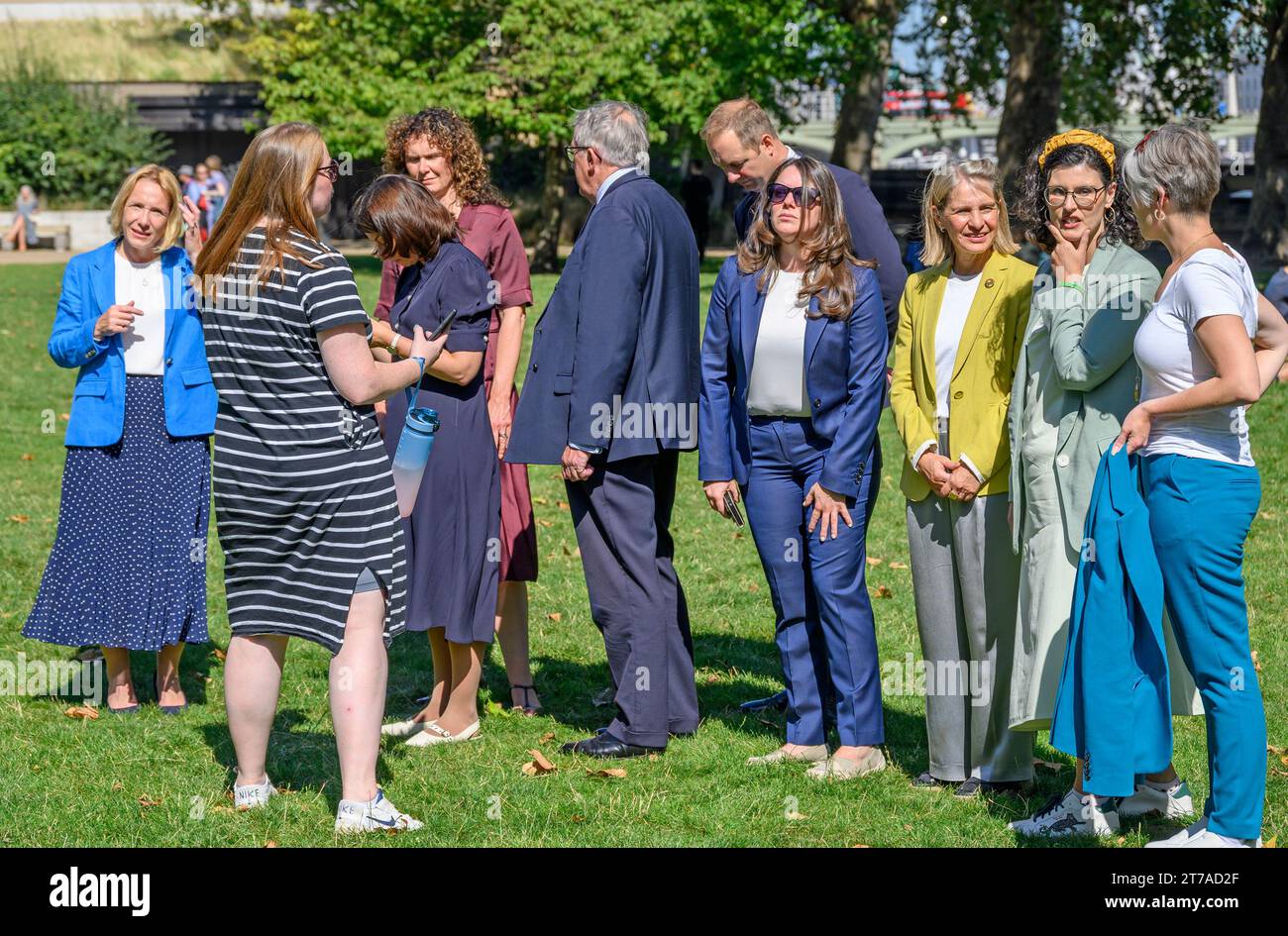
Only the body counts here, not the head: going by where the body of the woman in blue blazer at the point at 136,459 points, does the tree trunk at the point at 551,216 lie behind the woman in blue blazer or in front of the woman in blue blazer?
behind

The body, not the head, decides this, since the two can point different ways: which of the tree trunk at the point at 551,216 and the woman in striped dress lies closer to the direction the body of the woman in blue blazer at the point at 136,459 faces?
the woman in striped dress

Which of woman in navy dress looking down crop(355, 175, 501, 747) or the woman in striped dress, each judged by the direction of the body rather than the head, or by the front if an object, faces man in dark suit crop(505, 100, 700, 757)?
the woman in striped dress

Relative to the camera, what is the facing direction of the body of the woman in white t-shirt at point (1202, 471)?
to the viewer's left

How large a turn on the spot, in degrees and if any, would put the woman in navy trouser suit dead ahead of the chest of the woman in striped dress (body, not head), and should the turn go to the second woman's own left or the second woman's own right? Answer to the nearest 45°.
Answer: approximately 45° to the second woman's own right
